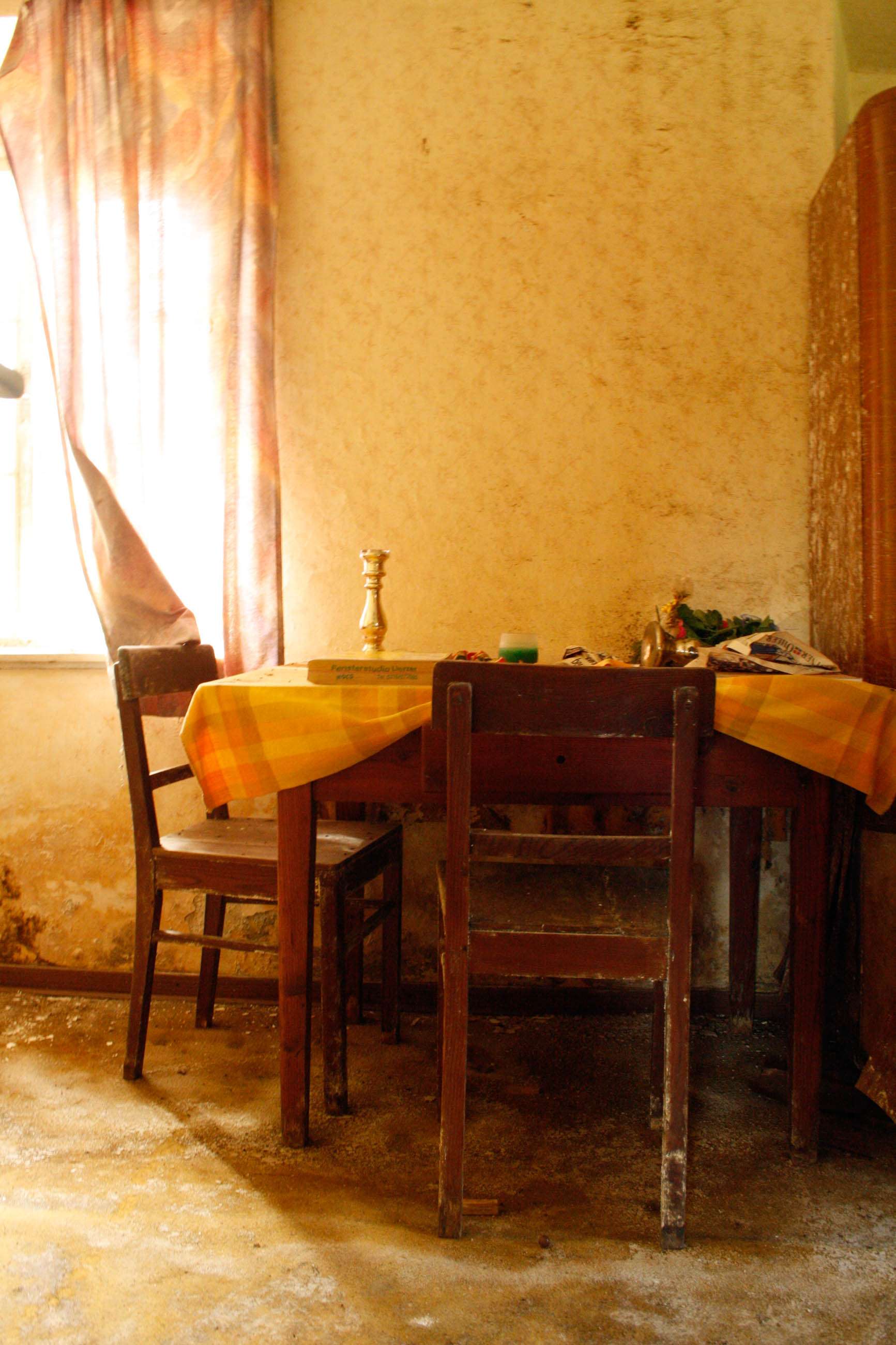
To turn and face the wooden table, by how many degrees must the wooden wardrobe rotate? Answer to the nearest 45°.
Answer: approximately 45° to its left

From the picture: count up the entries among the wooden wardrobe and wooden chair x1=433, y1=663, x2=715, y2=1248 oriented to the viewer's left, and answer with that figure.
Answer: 1

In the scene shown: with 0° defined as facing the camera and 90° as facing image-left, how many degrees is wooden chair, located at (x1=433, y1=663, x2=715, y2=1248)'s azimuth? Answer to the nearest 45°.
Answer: approximately 180°

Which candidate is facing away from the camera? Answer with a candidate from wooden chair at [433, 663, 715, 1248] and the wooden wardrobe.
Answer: the wooden chair

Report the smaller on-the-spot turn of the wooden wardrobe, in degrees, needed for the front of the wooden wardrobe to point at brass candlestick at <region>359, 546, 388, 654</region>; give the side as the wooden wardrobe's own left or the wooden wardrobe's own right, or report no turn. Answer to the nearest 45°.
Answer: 0° — it already faces it

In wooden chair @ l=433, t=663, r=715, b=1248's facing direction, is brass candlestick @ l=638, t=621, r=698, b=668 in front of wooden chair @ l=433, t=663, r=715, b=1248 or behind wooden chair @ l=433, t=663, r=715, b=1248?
in front

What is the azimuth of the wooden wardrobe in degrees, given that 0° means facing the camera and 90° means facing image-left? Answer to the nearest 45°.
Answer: approximately 90°
